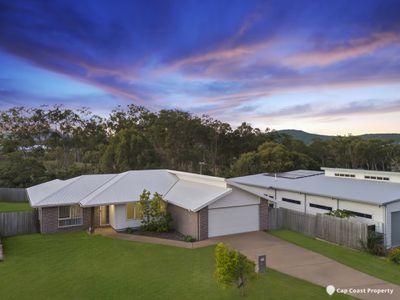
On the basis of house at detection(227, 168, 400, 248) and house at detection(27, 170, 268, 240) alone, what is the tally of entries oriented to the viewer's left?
0

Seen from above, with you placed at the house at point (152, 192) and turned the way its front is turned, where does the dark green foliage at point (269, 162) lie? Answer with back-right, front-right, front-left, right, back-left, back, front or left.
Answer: left

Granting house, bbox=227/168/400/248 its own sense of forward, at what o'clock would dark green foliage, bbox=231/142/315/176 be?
The dark green foliage is roughly at 7 o'clock from the house.

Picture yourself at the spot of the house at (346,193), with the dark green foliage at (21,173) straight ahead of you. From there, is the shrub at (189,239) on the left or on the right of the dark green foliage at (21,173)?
left

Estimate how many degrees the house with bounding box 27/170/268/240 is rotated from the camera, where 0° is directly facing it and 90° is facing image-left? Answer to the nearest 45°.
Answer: approximately 315°

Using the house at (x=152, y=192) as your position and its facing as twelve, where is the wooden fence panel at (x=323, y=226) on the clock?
The wooden fence panel is roughly at 11 o'clock from the house.

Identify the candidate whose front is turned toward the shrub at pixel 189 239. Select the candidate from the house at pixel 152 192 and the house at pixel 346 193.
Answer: the house at pixel 152 192

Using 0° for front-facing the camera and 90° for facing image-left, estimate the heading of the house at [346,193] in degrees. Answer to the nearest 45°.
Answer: approximately 315°

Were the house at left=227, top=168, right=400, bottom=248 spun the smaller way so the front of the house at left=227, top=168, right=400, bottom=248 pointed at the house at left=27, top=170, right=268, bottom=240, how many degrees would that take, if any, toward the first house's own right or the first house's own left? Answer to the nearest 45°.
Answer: approximately 135° to the first house's own right
